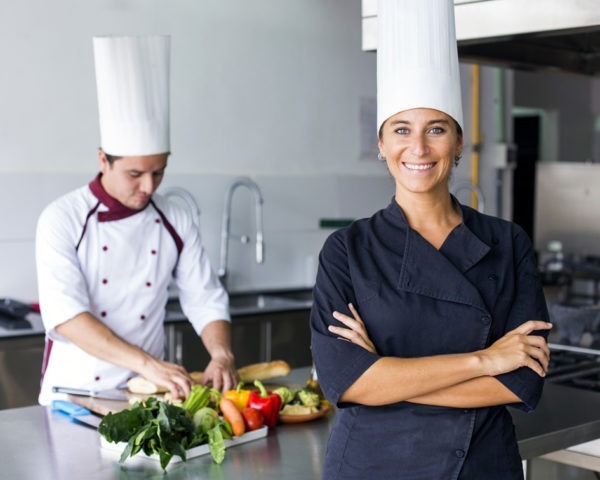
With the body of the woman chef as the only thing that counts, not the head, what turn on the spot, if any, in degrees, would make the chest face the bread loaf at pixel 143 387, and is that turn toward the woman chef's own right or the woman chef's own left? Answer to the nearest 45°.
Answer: approximately 135° to the woman chef's own right

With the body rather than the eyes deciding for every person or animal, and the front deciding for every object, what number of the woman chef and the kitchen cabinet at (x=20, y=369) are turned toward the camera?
2

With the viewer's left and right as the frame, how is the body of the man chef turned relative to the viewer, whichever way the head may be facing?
facing the viewer and to the right of the viewer

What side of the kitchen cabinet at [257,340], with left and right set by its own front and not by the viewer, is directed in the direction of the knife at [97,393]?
front

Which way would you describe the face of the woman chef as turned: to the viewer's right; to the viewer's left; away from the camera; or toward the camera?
toward the camera

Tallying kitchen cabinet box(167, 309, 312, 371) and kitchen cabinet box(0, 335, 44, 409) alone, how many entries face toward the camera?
2

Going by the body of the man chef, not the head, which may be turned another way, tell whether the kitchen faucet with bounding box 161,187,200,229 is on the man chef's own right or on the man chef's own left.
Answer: on the man chef's own left

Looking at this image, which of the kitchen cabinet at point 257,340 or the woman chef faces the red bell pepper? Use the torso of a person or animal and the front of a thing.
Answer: the kitchen cabinet

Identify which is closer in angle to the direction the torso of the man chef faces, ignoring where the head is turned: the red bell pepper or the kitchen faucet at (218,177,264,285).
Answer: the red bell pepper

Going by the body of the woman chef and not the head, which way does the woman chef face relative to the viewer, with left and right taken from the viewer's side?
facing the viewer

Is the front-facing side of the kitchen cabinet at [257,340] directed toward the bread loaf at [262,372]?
yes

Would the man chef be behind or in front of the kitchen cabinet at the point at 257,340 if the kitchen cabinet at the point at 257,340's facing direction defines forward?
in front

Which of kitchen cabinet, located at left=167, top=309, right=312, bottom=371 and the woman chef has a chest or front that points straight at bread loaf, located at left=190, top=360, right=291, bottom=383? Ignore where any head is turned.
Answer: the kitchen cabinet

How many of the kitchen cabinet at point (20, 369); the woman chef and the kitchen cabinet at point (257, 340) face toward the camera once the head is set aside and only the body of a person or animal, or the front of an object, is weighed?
3

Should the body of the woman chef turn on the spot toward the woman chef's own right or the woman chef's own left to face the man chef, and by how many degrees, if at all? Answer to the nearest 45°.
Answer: approximately 135° to the woman chef's own right

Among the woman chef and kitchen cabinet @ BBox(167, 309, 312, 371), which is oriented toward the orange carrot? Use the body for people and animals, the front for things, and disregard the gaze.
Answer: the kitchen cabinet

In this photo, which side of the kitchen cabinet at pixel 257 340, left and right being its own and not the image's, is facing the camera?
front

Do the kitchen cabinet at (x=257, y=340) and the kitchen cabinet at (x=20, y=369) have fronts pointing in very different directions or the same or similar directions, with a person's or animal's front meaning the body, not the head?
same or similar directions
